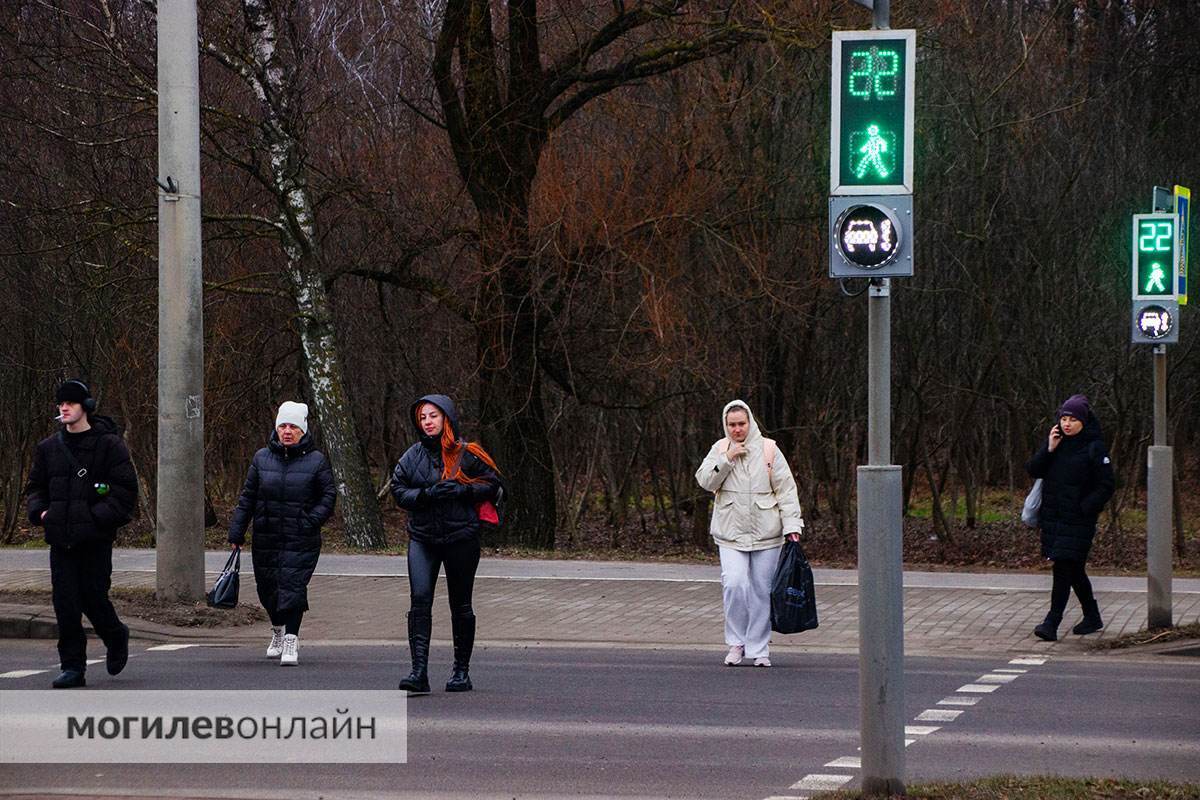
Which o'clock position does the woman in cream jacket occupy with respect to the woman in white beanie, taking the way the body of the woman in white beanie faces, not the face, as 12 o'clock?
The woman in cream jacket is roughly at 9 o'clock from the woman in white beanie.

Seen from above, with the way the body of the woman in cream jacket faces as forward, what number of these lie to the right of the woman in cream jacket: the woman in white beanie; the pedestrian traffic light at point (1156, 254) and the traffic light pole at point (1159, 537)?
1

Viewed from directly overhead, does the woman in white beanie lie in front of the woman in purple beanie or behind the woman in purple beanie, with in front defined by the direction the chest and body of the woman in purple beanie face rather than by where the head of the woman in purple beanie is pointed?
in front

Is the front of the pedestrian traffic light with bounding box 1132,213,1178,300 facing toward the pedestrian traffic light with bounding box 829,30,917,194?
yes

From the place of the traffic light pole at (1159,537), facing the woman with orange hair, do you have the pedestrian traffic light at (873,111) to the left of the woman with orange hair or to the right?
left

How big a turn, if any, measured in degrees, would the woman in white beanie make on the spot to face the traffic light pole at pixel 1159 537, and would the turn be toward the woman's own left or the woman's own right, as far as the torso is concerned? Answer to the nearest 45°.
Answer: approximately 90° to the woman's own left

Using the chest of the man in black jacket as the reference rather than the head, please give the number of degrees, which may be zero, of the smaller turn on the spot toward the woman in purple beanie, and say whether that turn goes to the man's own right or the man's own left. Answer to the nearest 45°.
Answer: approximately 135° to the man's own left

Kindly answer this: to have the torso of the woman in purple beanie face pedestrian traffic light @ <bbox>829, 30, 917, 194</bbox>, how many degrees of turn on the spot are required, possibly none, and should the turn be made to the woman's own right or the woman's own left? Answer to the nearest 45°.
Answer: approximately 45° to the woman's own left
